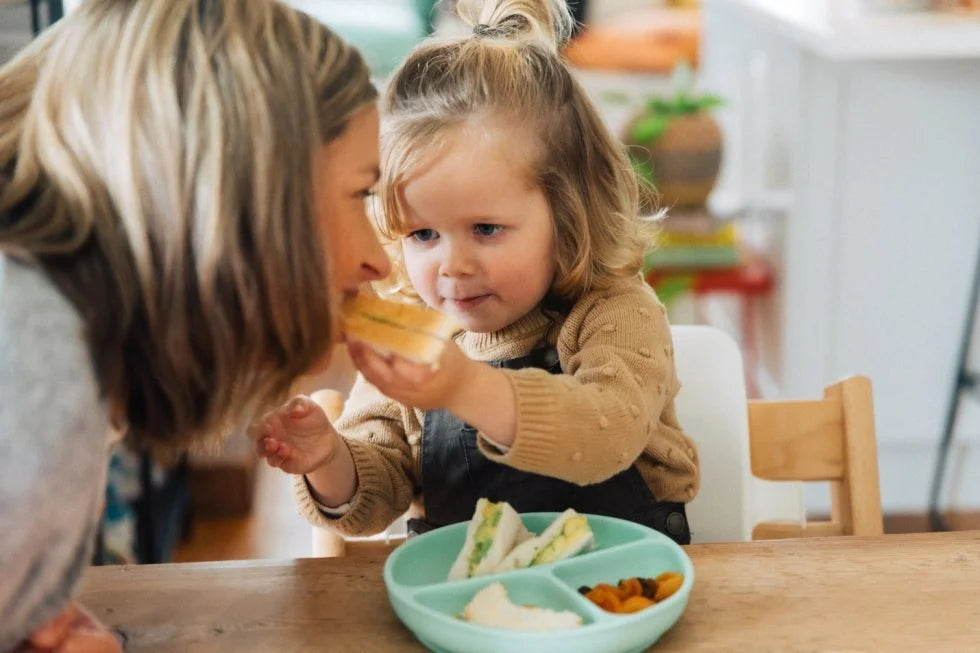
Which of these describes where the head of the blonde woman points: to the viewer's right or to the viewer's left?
to the viewer's right

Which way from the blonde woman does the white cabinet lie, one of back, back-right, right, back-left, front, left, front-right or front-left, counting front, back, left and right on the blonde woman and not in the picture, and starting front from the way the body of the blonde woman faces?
front-left

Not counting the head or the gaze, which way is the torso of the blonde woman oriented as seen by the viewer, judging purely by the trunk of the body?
to the viewer's right

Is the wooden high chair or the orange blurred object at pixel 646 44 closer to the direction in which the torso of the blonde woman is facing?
the wooden high chair

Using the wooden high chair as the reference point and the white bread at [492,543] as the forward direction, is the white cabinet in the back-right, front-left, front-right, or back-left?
back-right

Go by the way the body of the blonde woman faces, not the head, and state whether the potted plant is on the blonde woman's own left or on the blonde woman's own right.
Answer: on the blonde woman's own left
